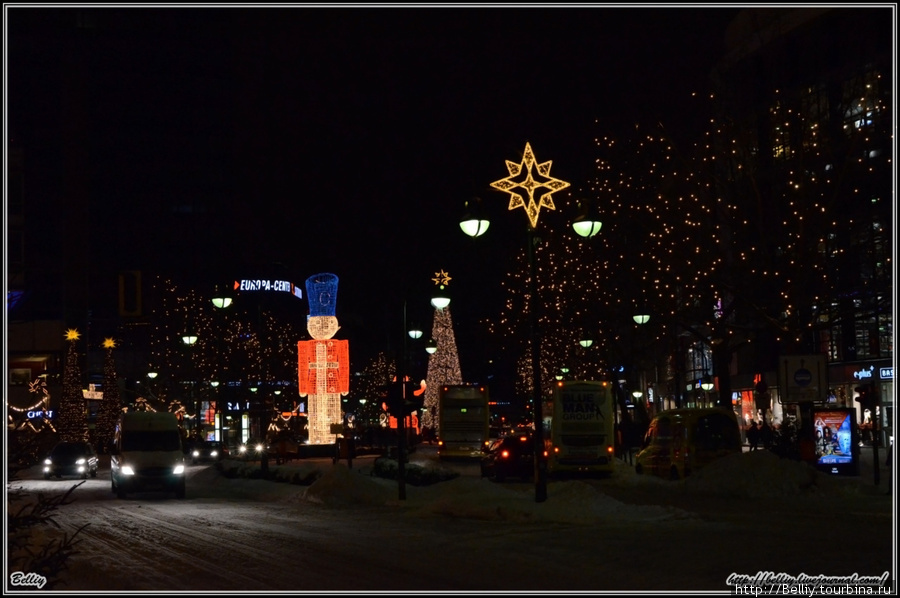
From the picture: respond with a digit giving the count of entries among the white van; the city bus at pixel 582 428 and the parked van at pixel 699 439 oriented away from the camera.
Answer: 1

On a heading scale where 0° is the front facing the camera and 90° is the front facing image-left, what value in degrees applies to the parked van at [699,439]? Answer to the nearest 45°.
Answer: approximately 45°

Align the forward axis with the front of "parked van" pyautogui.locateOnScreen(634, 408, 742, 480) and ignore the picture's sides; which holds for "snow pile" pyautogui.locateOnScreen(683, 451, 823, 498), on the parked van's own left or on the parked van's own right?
on the parked van's own left

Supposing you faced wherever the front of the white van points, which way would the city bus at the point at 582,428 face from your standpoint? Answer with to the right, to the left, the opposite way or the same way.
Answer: the opposite way

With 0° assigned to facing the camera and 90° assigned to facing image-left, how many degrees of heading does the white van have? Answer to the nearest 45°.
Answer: approximately 0°

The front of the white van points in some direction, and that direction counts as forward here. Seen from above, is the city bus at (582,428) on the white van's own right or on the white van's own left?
on the white van's own left

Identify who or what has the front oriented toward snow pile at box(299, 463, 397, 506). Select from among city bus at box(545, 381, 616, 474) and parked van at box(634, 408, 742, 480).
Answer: the parked van

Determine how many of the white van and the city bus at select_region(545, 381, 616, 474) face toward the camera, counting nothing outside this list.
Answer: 1

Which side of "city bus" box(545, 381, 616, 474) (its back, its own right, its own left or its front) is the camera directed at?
back

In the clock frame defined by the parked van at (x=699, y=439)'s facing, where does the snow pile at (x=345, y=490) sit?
The snow pile is roughly at 12 o'clock from the parked van.

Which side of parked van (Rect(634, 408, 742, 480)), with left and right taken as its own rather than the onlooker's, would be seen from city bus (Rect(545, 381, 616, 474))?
front
